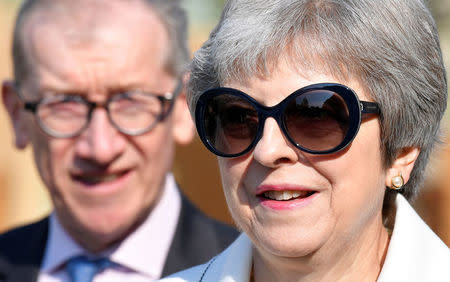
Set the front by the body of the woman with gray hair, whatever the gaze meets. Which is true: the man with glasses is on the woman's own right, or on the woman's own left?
on the woman's own right

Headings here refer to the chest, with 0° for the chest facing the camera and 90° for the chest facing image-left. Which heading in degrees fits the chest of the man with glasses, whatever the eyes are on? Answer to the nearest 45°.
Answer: approximately 0°

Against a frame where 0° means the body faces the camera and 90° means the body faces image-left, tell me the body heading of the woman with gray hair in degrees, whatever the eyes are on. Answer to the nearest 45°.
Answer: approximately 45°

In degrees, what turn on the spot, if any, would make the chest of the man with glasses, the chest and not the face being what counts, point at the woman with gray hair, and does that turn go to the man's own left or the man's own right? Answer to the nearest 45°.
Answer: approximately 45° to the man's own left
